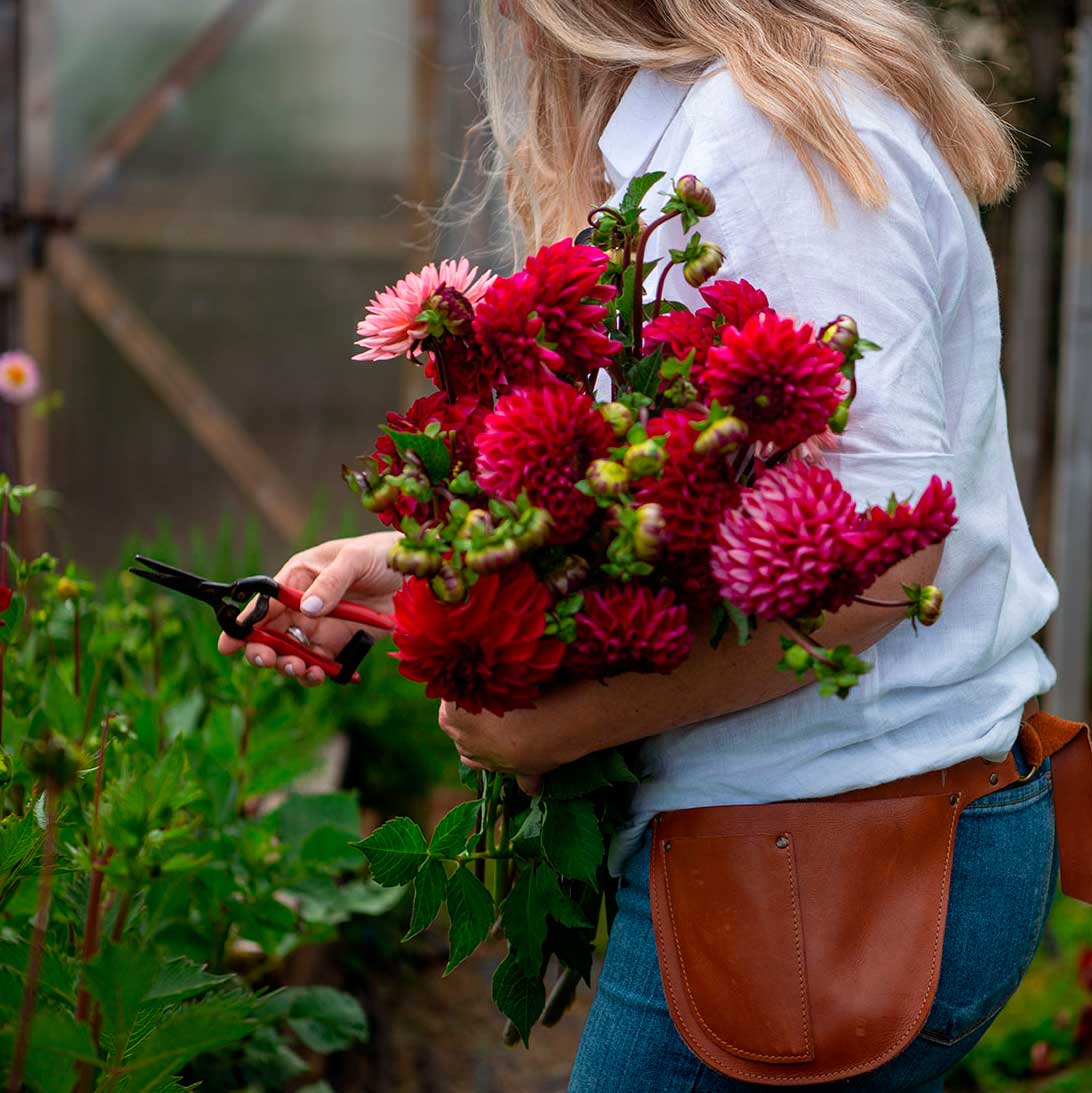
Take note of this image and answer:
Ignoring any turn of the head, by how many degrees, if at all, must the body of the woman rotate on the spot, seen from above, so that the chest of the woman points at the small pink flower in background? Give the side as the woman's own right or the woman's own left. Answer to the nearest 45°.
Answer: approximately 45° to the woman's own right

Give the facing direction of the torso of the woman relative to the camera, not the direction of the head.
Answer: to the viewer's left

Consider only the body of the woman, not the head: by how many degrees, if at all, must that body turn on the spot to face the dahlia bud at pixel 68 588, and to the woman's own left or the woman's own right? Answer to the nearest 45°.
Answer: approximately 45° to the woman's own right

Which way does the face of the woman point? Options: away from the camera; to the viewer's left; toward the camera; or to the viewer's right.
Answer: to the viewer's left
